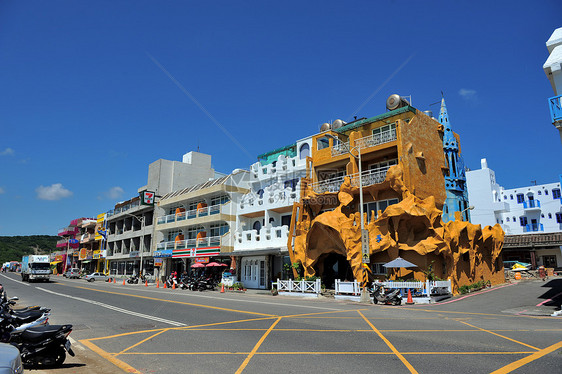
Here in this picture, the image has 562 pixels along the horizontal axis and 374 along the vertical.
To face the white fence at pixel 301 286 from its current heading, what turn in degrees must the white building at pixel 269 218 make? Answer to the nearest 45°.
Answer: approximately 45° to its left

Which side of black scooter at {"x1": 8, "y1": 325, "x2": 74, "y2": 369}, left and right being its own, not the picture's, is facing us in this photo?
left

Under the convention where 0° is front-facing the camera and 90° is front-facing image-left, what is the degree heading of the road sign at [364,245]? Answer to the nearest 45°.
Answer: approximately 0°

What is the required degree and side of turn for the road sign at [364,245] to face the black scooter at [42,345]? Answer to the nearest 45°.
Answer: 0° — it already faces it

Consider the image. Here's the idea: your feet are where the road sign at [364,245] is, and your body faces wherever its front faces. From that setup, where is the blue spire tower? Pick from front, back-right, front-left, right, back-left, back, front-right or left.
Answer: back-left

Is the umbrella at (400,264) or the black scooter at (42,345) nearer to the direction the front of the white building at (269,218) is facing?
the black scooter

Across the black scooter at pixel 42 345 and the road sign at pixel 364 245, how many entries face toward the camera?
1

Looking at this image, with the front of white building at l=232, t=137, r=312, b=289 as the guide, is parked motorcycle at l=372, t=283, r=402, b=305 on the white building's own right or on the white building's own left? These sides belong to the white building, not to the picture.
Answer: on the white building's own left

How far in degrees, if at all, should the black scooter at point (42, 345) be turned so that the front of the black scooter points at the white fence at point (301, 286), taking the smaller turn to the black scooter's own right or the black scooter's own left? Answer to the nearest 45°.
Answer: approximately 135° to the black scooter's own right
